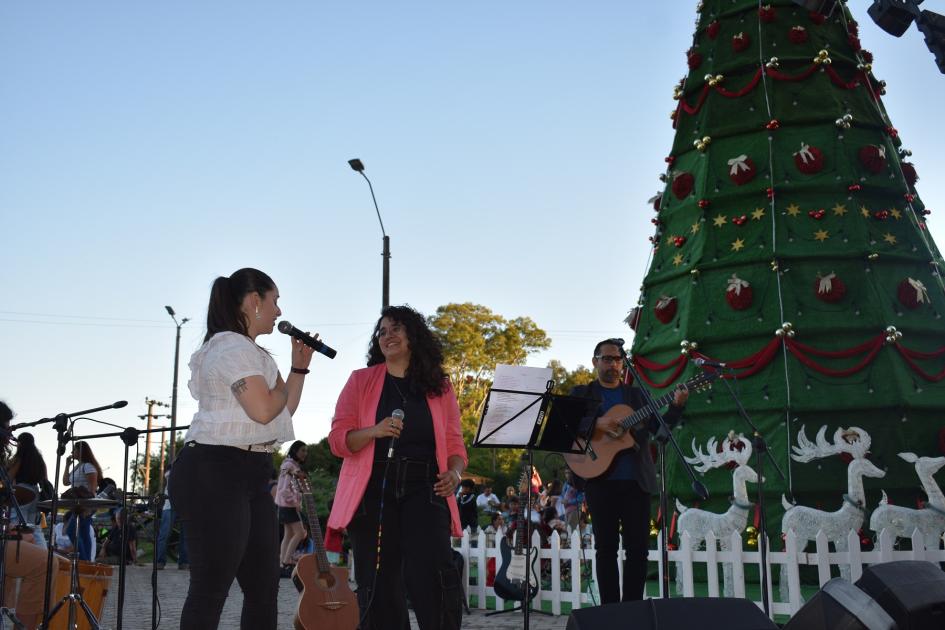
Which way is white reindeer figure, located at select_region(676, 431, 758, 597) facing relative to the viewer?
to the viewer's right

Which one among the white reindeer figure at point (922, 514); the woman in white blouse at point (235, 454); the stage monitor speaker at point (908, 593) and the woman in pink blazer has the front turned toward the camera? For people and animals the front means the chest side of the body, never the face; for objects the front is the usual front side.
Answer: the woman in pink blazer

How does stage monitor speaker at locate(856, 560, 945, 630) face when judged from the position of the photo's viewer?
facing away from the viewer and to the left of the viewer

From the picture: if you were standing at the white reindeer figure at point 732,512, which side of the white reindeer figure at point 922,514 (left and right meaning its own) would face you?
back

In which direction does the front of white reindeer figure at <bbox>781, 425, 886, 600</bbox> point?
to the viewer's right

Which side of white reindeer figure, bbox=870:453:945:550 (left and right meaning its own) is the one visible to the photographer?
right

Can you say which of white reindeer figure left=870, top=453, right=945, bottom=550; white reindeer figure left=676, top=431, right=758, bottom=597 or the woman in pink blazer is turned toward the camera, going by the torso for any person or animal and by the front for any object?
the woman in pink blazer

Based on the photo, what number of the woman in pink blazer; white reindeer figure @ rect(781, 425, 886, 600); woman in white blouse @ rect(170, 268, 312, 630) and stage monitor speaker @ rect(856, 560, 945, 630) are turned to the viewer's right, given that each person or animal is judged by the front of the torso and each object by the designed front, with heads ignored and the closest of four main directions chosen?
2

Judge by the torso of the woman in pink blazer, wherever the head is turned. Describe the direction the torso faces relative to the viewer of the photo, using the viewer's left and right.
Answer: facing the viewer

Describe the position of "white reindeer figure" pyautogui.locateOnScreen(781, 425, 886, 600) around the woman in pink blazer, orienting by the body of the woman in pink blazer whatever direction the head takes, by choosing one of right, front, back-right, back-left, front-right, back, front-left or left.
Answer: back-left

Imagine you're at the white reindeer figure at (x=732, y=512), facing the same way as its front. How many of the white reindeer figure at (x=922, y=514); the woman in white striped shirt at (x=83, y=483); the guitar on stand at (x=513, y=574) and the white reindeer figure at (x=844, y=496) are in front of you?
2

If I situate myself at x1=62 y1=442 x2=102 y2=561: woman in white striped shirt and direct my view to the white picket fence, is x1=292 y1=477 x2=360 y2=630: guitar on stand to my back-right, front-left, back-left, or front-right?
front-right

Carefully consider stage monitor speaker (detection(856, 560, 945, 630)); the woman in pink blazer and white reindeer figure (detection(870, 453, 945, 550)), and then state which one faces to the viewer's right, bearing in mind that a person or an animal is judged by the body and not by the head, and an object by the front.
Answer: the white reindeer figure

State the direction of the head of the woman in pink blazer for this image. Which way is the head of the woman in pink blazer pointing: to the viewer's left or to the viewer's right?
to the viewer's left

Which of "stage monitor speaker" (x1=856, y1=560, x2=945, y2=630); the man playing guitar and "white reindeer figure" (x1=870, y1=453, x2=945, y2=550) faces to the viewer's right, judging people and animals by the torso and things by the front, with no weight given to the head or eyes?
the white reindeer figure

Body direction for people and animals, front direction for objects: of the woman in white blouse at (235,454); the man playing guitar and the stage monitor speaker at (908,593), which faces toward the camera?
the man playing guitar
